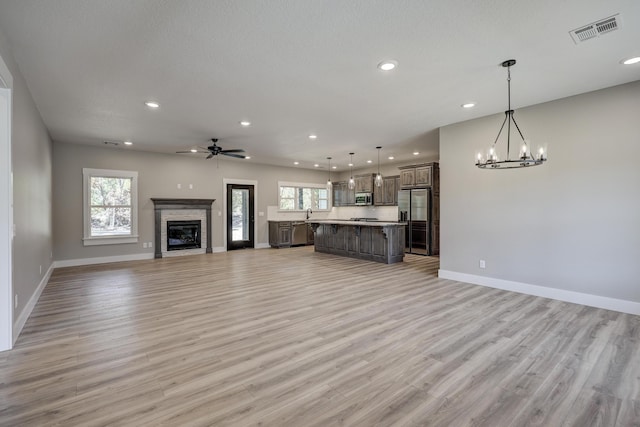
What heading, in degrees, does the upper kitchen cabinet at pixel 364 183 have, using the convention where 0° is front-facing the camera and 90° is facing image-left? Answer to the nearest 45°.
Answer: approximately 45°

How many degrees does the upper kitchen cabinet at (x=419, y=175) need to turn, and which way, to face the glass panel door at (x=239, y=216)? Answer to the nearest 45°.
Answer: approximately 45° to its right

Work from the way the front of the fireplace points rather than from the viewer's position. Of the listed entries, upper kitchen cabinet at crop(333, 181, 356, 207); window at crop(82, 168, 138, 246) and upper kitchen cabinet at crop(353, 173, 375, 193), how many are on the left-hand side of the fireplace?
2

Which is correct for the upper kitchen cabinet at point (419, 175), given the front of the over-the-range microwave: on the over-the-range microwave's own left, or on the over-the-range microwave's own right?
on the over-the-range microwave's own left

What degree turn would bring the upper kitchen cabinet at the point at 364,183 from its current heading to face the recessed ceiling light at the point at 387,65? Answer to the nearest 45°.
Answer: approximately 45° to its left

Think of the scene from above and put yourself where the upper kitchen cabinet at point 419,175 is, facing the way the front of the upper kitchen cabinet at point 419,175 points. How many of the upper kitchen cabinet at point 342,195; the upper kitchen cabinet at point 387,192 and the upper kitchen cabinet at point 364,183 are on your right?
3

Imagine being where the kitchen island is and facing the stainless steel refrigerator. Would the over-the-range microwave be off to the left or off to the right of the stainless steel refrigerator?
left

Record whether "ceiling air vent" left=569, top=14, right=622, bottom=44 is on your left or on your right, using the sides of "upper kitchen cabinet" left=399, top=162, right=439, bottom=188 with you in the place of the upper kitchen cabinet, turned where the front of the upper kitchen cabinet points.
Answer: on your left
